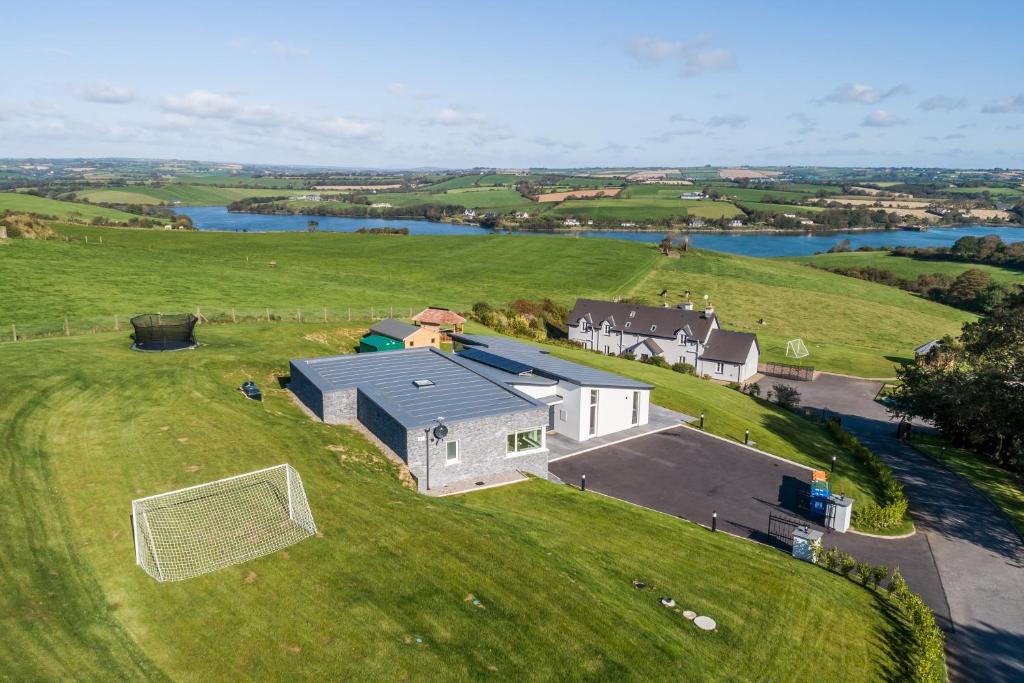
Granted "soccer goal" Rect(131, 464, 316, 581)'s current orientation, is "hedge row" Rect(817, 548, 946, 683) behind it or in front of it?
behind
